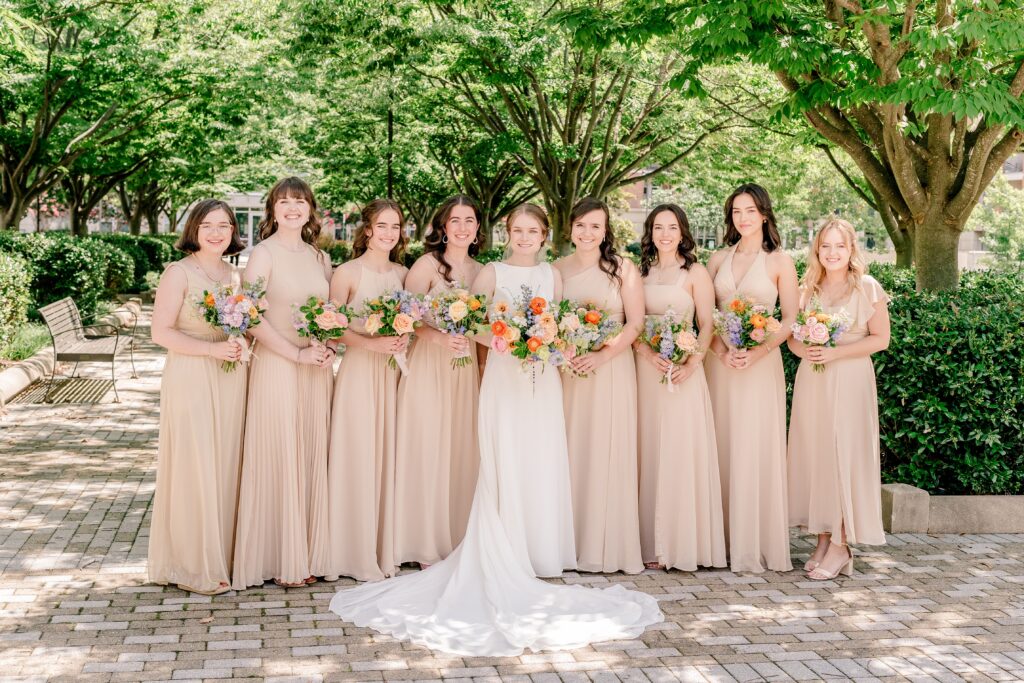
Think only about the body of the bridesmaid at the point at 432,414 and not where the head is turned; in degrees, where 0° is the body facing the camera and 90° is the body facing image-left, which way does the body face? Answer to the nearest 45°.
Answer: approximately 315°

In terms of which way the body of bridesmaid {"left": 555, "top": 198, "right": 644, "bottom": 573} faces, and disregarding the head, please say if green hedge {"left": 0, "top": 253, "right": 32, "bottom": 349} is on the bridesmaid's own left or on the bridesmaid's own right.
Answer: on the bridesmaid's own right

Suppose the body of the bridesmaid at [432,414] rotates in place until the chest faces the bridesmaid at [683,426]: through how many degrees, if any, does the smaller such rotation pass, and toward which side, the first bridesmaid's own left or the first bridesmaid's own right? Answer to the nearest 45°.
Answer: approximately 45° to the first bridesmaid's own left

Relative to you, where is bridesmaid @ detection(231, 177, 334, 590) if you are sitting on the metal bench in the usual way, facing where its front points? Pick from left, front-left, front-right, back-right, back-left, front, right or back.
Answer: right

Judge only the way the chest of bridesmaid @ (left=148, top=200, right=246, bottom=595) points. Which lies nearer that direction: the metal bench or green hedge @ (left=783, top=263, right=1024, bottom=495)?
the green hedge

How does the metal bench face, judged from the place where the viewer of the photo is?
facing to the right of the viewer

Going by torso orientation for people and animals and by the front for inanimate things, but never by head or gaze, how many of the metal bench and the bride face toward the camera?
1
